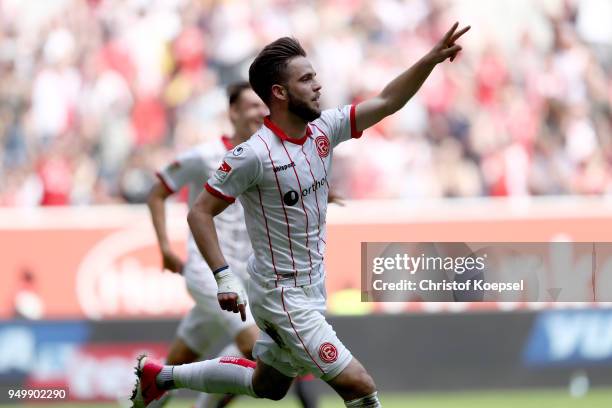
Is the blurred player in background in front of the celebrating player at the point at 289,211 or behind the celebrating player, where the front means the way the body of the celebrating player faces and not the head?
behind
